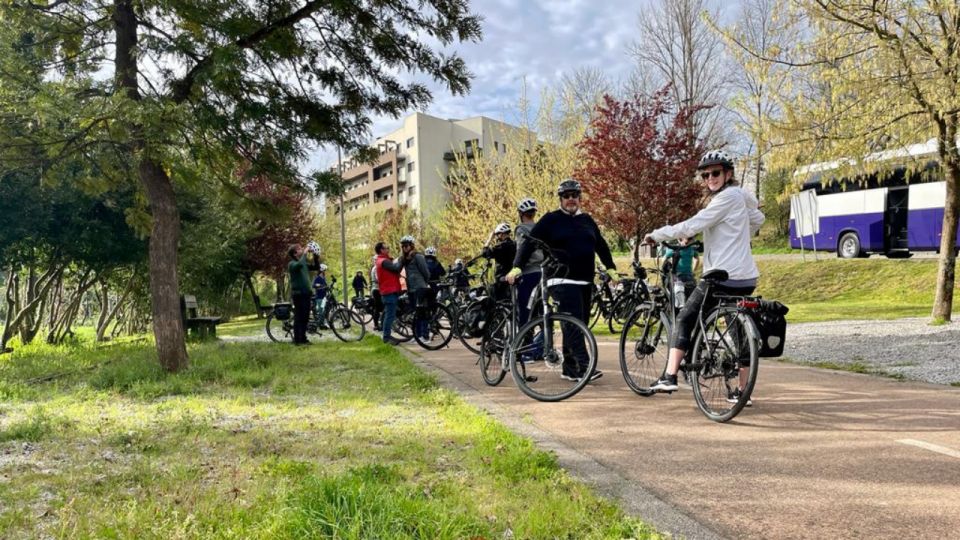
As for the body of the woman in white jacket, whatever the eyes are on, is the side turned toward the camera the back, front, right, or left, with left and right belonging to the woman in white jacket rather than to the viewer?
left

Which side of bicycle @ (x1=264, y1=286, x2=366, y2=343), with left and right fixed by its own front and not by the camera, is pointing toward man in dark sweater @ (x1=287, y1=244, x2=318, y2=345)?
right

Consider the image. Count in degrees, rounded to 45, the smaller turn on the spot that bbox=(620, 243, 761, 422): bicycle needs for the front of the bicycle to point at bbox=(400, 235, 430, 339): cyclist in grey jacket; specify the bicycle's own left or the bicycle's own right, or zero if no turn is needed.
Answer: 0° — it already faces them

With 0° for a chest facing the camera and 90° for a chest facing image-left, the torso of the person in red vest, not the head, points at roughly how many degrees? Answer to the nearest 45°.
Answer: approximately 270°

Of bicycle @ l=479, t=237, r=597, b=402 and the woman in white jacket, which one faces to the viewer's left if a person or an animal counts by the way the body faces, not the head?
the woman in white jacket

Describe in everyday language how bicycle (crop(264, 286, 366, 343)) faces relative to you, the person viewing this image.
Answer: facing to the right of the viewer

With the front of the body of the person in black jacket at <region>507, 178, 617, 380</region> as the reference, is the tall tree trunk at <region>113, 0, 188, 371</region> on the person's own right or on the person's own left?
on the person's own right

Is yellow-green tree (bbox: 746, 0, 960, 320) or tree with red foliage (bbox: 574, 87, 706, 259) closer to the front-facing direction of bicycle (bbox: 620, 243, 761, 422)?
the tree with red foliage
